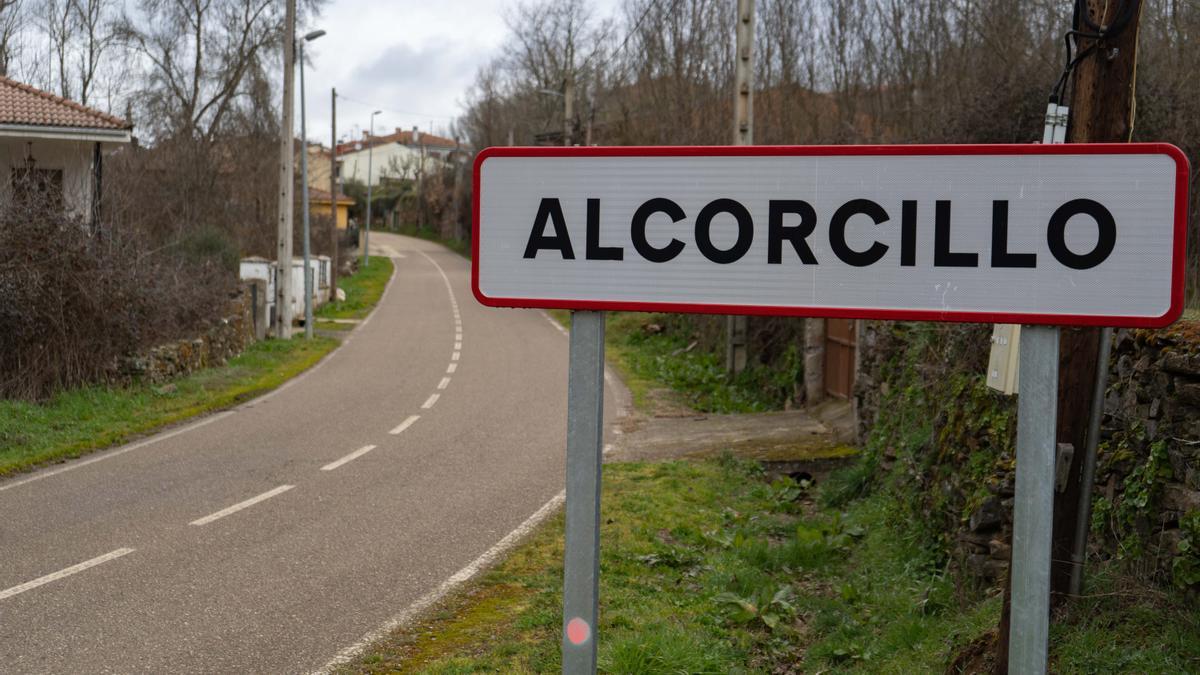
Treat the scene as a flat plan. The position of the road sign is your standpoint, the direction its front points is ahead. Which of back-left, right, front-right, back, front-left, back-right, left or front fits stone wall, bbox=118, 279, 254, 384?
back-right

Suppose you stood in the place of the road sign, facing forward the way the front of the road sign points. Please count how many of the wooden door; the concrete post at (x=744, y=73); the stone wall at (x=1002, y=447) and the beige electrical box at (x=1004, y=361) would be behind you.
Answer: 4

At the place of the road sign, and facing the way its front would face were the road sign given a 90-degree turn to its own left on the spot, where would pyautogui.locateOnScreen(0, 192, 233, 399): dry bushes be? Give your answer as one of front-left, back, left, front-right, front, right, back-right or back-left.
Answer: back-left

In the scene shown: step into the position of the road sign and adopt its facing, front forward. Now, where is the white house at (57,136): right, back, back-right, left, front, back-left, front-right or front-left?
back-right

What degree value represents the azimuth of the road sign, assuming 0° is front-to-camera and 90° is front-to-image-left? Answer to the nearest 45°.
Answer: approximately 0°

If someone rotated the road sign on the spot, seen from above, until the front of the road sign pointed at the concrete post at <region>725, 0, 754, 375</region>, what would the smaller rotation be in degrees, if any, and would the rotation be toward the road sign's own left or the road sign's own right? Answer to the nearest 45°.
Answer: approximately 180°

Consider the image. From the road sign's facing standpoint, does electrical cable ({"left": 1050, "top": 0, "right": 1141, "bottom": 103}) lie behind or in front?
behind

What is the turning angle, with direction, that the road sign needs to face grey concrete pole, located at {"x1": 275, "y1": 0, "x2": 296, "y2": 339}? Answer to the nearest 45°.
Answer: approximately 135° to its right

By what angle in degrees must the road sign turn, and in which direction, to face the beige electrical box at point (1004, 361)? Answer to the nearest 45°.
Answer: approximately 180°

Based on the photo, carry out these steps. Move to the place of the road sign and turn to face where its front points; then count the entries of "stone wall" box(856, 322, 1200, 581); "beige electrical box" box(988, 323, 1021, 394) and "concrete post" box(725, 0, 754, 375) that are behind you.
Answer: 3

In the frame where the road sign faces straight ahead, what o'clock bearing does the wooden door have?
The wooden door is roughly at 6 o'clock from the road sign.
